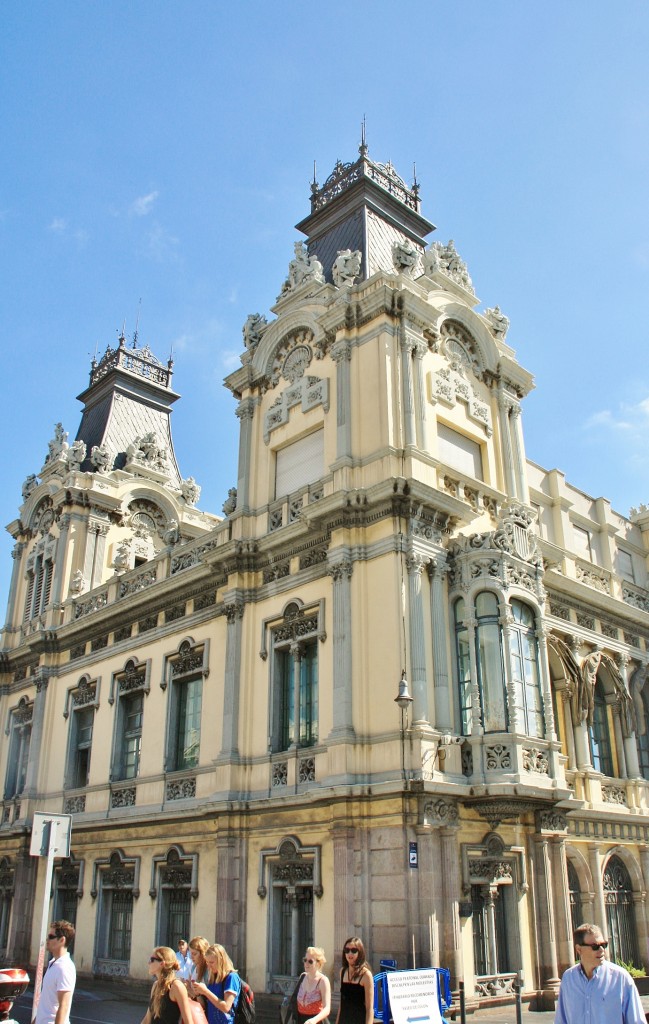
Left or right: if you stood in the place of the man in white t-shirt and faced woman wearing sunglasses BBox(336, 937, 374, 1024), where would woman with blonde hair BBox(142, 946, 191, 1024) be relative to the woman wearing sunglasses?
right

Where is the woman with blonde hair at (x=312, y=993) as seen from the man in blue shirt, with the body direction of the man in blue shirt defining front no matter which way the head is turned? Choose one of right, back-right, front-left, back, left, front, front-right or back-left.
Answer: back-right

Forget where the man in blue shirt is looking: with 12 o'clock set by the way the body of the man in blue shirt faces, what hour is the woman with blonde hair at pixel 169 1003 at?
The woman with blonde hair is roughly at 3 o'clock from the man in blue shirt.

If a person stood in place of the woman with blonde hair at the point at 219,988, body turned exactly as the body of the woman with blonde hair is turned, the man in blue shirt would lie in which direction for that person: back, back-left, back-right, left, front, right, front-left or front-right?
back-left
